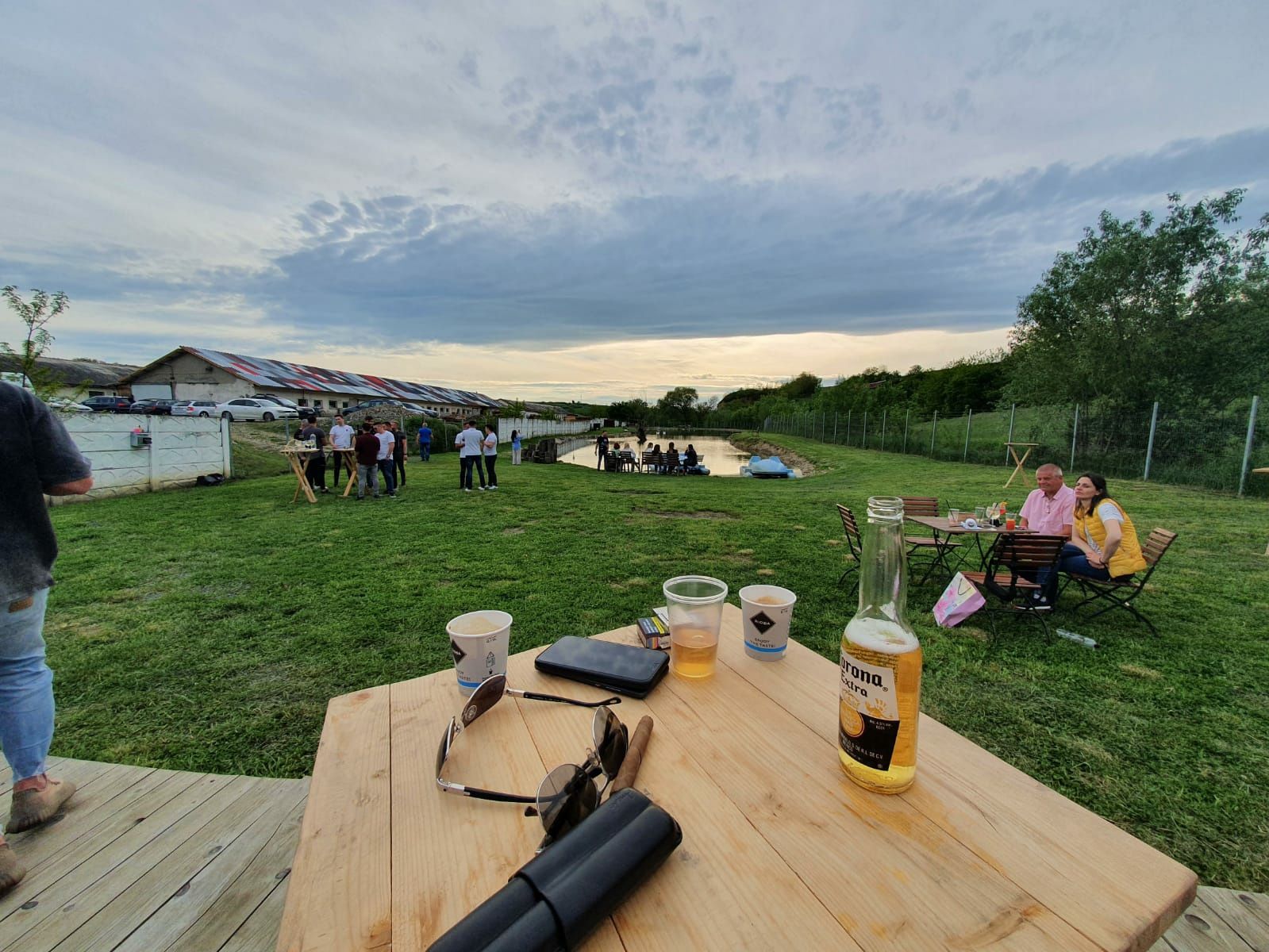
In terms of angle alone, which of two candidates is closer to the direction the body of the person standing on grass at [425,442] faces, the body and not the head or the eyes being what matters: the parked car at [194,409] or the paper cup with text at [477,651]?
the paper cup with text

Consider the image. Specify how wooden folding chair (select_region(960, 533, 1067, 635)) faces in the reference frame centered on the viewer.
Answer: facing away from the viewer and to the left of the viewer

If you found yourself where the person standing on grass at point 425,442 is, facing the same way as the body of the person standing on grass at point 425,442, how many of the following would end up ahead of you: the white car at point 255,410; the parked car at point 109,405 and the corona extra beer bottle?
1

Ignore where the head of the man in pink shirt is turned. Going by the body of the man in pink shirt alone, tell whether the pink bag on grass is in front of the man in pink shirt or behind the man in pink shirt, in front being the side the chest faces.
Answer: in front

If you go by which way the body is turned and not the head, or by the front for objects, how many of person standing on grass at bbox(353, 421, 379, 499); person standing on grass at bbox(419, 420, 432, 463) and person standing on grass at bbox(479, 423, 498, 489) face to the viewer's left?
1

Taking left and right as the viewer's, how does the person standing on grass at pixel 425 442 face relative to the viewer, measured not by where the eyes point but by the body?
facing the viewer

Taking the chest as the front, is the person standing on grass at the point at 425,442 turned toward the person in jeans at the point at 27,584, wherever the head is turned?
yes

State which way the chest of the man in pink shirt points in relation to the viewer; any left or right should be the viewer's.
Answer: facing the viewer and to the left of the viewer

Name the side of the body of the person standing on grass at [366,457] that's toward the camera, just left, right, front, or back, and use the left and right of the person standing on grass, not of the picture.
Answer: back

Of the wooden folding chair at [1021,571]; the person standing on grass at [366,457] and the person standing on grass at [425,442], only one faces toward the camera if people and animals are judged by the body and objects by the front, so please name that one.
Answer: the person standing on grass at [425,442]

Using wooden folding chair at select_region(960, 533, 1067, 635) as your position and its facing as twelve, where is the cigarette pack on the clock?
The cigarette pack is roughly at 8 o'clock from the wooden folding chair.

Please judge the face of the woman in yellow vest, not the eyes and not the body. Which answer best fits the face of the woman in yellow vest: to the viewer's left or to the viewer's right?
to the viewer's left
